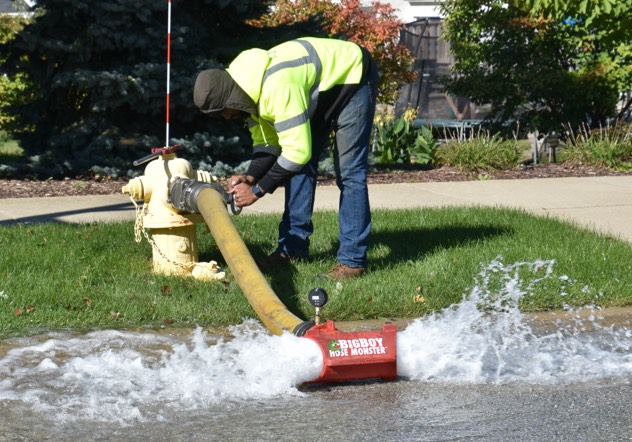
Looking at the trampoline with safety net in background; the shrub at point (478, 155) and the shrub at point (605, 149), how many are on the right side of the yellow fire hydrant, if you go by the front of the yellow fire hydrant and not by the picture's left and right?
0

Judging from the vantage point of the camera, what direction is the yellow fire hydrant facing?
facing the viewer and to the right of the viewer

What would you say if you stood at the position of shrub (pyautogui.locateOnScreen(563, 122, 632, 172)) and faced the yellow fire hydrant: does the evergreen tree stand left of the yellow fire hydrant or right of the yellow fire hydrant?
right

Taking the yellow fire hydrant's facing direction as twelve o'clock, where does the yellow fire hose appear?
The yellow fire hose is roughly at 1 o'clock from the yellow fire hydrant.

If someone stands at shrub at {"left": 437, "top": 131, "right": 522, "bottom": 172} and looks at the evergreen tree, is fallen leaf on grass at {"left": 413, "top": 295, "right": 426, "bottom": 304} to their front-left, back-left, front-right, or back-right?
front-left

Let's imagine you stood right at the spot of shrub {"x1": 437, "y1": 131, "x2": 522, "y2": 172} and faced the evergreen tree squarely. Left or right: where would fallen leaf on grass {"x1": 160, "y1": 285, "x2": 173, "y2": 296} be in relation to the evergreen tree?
left

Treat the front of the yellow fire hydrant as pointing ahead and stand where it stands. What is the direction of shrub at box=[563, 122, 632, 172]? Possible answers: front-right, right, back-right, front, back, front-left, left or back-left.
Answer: left

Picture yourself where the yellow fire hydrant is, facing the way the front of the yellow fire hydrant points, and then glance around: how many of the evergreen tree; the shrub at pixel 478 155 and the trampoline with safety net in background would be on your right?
0

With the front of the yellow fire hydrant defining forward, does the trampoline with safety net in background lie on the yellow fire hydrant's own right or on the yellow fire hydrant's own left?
on the yellow fire hydrant's own left

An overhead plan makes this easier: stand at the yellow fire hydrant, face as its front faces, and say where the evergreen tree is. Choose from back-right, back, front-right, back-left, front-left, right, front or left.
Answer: back-left

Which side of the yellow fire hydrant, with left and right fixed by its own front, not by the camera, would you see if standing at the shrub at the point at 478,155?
left

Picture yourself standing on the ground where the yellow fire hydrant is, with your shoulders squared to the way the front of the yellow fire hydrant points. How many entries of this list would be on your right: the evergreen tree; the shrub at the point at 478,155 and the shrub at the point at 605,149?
0

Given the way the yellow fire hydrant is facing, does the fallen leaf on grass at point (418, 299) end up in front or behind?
in front
